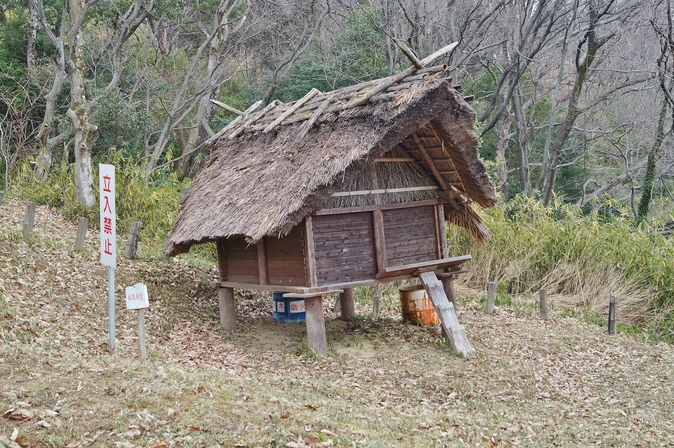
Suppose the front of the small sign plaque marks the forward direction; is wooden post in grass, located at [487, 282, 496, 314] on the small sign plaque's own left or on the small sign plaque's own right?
on the small sign plaque's own left

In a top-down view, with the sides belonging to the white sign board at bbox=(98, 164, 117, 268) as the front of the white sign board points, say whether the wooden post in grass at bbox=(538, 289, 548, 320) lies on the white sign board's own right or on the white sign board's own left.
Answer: on the white sign board's own left

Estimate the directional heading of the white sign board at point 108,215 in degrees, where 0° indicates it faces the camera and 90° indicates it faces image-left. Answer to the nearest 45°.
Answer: approximately 0°

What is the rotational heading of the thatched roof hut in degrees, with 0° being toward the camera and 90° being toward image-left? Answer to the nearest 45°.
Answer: approximately 315°

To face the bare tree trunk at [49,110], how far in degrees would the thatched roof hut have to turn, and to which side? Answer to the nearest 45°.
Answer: approximately 180°

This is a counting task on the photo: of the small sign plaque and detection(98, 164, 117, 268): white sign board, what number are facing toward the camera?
2

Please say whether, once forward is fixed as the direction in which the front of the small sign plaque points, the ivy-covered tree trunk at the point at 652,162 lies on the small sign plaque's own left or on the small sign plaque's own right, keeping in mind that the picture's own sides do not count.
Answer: on the small sign plaque's own left

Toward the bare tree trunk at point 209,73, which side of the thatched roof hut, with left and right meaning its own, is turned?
back

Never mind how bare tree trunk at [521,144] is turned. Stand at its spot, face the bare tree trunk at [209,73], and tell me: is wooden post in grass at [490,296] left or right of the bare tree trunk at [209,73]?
left
